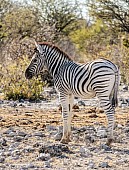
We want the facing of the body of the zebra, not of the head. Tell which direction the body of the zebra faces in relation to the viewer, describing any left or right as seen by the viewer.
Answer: facing to the left of the viewer

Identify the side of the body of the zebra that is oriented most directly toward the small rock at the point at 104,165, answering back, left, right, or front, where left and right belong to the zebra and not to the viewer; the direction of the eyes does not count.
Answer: left

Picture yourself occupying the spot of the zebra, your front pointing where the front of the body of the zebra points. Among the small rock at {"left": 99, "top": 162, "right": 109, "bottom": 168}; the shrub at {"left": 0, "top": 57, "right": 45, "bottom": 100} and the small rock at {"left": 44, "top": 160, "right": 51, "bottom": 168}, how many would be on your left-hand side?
2

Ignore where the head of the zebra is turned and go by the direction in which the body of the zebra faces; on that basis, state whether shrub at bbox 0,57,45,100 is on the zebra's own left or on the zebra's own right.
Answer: on the zebra's own right

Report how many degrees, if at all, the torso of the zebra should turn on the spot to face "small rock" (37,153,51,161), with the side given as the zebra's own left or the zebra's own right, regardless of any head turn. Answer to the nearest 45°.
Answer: approximately 90° to the zebra's own left

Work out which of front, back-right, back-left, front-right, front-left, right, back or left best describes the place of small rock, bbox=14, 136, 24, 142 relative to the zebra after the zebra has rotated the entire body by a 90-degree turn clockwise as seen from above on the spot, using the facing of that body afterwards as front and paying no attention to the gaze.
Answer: left

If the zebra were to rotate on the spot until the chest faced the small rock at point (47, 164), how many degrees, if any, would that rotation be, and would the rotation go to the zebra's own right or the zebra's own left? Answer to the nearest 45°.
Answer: approximately 90° to the zebra's own left

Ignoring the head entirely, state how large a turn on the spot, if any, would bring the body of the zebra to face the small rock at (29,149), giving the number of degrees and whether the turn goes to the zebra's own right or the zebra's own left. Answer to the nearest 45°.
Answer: approximately 45° to the zebra's own left

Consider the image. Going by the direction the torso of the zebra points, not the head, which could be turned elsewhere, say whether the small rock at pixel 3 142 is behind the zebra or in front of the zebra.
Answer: in front
